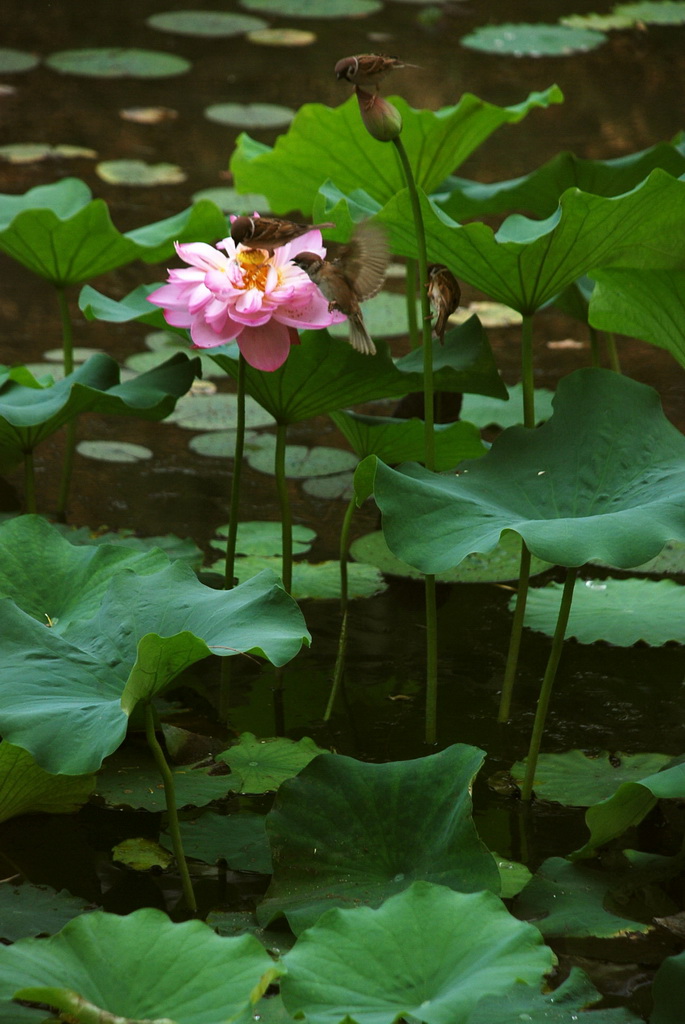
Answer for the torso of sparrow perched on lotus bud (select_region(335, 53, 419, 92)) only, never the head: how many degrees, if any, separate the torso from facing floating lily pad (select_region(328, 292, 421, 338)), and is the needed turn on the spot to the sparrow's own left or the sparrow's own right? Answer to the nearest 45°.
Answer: approximately 90° to the sparrow's own right

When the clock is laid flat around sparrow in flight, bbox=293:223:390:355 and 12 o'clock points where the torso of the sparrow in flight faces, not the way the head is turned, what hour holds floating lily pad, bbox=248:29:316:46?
The floating lily pad is roughly at 3 o'clock from the sparrow in flight.

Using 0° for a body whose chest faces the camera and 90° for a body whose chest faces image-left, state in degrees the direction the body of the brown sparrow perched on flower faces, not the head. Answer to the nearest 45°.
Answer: approximately 90°

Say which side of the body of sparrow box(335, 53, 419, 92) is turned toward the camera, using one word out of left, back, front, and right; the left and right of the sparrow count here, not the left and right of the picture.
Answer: left

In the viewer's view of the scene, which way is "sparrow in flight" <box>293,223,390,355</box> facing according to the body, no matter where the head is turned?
to the viewer's left
